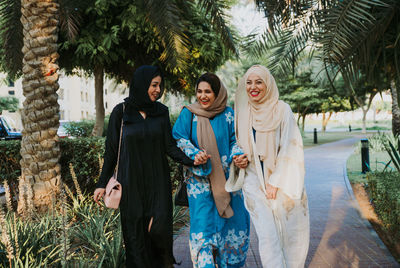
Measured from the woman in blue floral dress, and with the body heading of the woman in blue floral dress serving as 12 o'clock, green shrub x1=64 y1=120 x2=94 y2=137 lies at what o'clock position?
The green shrub is roughly at 5 o'clock from the woman in blue floral dress.

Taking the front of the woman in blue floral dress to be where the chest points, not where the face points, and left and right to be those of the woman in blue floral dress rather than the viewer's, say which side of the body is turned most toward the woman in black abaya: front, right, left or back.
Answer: right

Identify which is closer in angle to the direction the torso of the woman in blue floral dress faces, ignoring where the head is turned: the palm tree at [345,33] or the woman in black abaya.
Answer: the woman in black abaya

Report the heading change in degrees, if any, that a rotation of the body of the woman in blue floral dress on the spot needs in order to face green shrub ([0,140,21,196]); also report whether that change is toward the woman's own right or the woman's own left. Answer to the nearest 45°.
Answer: approximately 135° to the woman's own right

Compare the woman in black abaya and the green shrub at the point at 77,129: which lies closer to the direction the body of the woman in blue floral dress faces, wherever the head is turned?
the woman in black abaya

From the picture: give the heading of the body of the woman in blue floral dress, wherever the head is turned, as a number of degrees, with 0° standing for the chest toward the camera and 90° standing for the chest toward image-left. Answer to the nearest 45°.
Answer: approximately 0°

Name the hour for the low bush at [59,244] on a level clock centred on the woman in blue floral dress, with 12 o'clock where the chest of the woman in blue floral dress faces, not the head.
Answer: The low bush is roughly at 3 o'clock from the woman in blue floral dress.

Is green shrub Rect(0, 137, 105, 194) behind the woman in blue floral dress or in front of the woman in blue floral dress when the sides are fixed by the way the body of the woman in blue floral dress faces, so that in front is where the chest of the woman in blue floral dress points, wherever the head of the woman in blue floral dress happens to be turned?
behind

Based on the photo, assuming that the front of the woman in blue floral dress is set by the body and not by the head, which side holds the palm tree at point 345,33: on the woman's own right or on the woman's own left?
on the woman's own left

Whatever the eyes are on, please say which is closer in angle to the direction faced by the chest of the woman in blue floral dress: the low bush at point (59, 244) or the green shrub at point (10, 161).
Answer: the low bush

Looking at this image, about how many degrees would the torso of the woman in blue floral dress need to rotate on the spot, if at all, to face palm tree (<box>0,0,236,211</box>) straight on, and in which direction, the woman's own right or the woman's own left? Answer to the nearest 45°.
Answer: approximately 135° to the woman's own right

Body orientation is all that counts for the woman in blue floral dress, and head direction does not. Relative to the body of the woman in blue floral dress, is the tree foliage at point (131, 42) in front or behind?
behind
